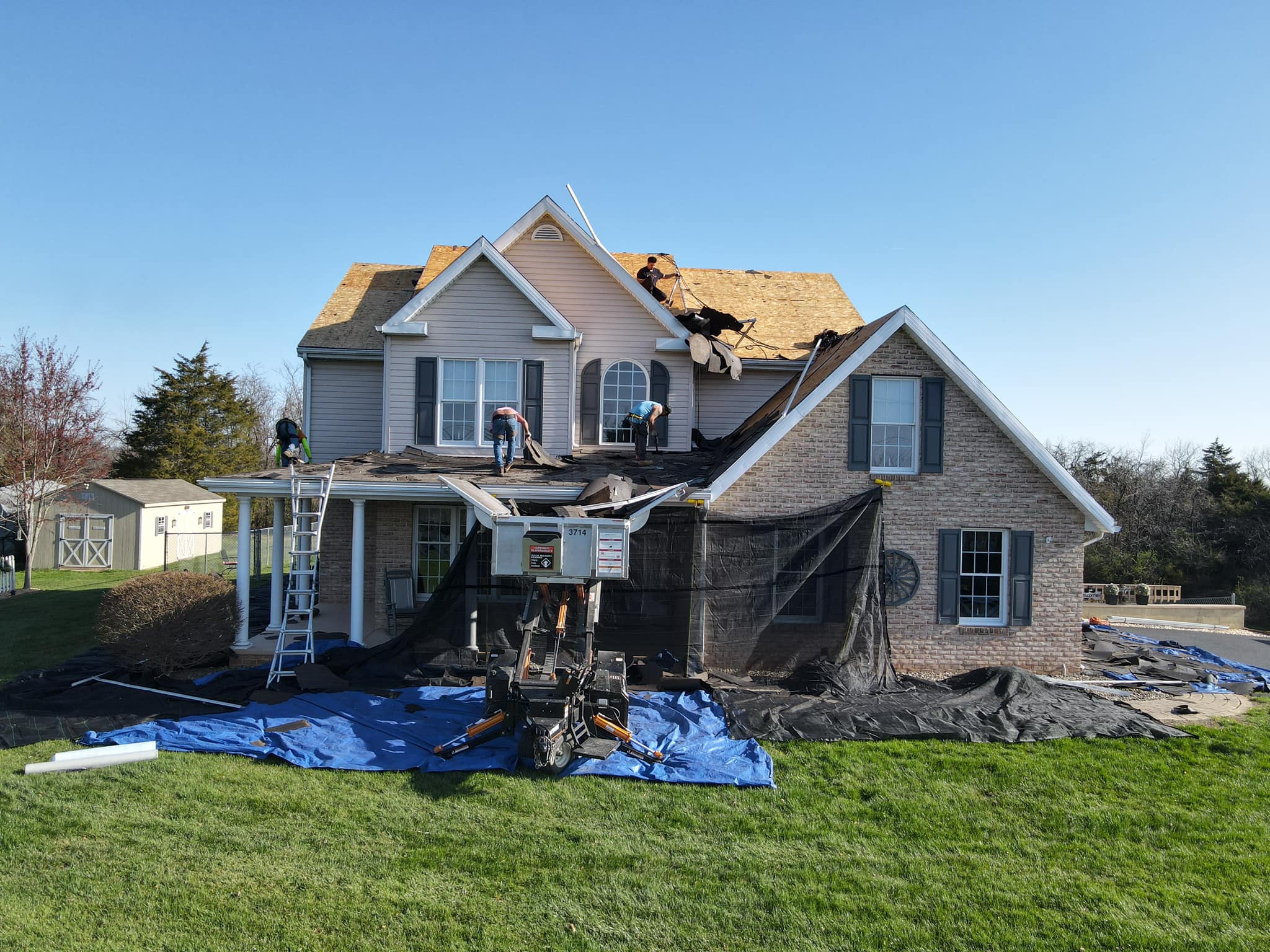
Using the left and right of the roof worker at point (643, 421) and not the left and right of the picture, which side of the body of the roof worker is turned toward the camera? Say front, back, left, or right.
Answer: right

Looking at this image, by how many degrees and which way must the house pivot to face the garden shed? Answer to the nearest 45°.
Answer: approximately 135° to its right

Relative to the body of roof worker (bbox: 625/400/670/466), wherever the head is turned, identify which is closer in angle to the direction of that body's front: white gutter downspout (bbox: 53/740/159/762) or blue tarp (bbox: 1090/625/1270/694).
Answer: the blue tarp

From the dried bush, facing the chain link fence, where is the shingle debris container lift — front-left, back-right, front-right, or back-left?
back-right

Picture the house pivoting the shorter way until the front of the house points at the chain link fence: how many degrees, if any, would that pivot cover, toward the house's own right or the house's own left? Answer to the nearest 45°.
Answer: approximately 135° to the house's own right

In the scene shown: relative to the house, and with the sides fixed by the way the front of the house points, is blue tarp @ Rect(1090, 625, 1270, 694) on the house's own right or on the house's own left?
on the house's own left

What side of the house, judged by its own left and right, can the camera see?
front

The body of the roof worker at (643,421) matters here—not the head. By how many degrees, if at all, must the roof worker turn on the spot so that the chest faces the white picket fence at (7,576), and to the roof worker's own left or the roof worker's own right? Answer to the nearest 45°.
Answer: approximately 135° to the roof worker's own left

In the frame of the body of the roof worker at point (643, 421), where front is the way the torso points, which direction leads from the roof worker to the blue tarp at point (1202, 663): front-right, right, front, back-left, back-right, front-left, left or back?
front

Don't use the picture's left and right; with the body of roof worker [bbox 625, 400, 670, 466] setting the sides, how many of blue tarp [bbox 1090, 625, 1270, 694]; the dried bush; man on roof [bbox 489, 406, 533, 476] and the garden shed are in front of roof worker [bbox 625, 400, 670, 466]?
1

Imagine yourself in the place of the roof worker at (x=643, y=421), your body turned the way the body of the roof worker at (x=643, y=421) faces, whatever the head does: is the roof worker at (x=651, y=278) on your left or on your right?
on your left
